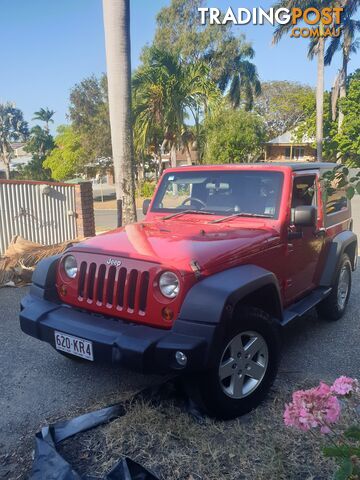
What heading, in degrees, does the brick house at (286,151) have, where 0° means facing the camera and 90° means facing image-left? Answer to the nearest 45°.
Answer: approximately 0°

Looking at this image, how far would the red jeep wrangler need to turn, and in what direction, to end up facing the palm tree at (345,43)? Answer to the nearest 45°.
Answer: approximately 135° to its right

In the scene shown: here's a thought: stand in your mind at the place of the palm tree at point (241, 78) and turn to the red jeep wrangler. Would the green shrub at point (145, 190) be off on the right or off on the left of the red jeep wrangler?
right

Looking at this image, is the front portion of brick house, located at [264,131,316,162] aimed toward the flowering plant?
yes

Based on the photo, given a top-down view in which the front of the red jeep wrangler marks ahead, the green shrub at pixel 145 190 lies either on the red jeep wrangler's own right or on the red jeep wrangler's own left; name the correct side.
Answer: on the red jeep wrangler's own right

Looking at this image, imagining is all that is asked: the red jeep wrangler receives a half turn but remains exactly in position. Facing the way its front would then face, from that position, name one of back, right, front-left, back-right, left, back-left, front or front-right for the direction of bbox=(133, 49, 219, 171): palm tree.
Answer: front-left
